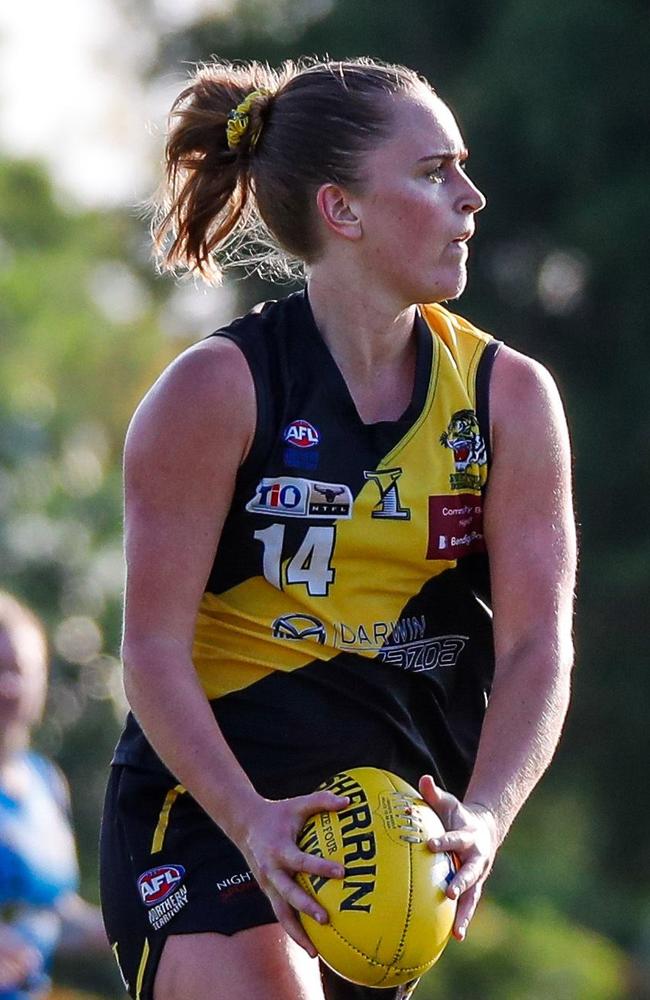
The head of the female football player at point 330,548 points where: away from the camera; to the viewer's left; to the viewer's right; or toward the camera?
to the viewer's right

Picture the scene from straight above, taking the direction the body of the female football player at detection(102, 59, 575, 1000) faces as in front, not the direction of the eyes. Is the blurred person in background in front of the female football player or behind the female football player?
behind

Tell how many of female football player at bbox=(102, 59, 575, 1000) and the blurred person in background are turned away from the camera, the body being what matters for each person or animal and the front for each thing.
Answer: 0
